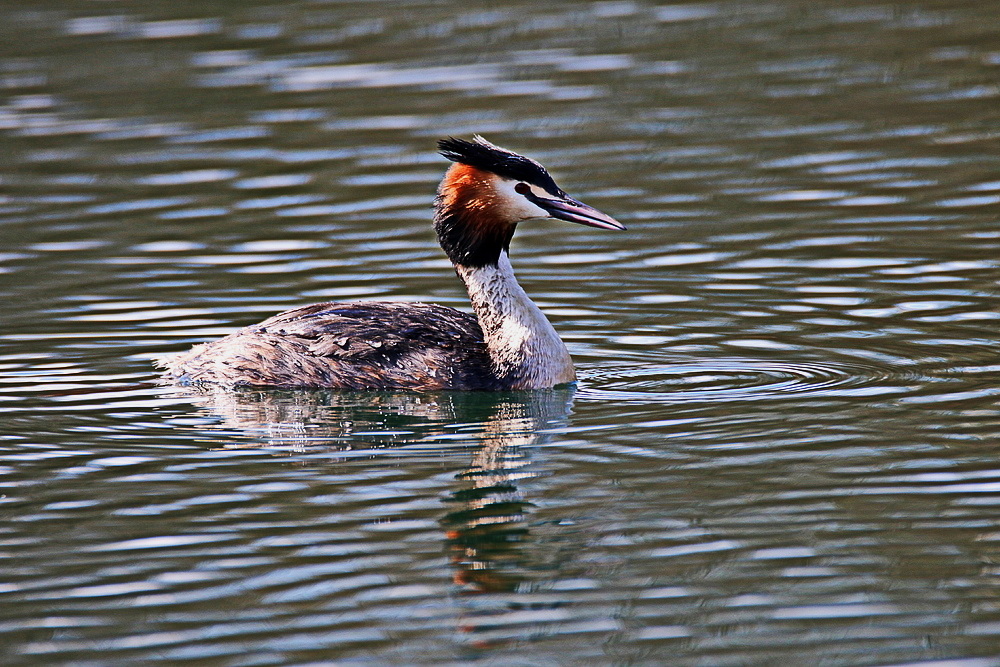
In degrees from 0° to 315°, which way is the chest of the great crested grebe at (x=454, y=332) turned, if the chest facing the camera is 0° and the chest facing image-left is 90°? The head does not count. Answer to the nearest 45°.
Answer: approximately 270°
